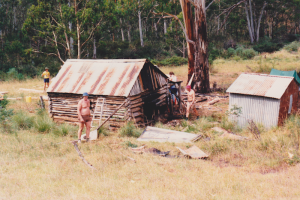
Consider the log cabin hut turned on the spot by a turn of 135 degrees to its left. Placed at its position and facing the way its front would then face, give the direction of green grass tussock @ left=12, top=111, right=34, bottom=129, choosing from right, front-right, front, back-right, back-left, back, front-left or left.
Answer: left

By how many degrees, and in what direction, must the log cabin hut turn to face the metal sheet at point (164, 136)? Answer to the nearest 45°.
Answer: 0° — it already faces it

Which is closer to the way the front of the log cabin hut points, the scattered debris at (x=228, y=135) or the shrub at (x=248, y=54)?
the scattered debris

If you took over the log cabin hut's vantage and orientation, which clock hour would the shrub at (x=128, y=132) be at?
The shrub is roughly at 1 o'clock from the log cabin hut.

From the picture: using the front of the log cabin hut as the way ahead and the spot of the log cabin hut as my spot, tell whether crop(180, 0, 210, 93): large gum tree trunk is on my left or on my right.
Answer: on my left

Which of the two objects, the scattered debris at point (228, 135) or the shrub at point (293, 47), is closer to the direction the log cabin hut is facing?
the scattered debris

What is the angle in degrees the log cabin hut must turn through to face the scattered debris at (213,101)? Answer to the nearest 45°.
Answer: approximately 90° to its left

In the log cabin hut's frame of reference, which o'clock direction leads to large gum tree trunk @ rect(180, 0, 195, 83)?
The large gum tree trunk is roughly at 9 o'clock from the log cabin hut.

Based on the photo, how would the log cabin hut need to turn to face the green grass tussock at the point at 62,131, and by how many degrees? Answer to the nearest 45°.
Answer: approximately 90° to its right

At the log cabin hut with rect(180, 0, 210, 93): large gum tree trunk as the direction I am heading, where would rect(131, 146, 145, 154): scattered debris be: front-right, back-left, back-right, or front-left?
back-right

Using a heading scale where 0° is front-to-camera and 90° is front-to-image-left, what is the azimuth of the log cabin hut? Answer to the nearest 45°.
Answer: approximately 315°

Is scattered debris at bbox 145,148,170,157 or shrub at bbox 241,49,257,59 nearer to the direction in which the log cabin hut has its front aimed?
the scattered debris

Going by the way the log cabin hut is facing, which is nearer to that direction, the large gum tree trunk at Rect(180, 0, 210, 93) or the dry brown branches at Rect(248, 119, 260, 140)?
the dry brown branches
